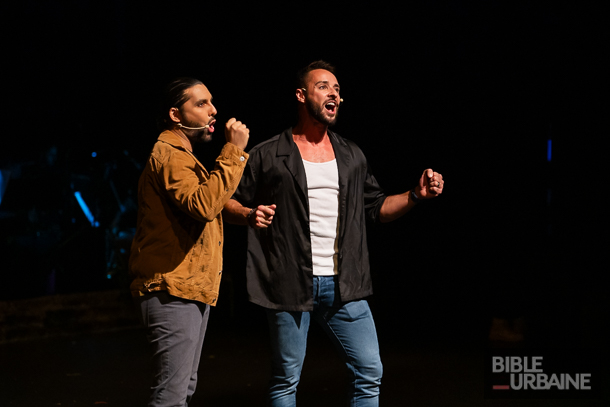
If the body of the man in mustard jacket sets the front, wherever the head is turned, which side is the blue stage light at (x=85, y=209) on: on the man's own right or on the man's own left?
on the man's own left

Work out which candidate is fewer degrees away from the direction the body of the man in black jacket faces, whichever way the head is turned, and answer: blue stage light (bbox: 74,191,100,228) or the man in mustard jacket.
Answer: the man in mustard jacket

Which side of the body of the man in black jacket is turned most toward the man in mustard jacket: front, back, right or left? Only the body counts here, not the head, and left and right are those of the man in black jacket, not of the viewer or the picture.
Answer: right

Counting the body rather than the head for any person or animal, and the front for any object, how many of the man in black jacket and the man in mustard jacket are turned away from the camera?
0

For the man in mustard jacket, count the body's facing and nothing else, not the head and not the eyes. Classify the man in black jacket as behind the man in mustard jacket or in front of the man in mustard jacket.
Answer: in front

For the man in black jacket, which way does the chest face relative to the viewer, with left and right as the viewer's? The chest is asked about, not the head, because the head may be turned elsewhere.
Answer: facing the viewer and to the right of the viewer

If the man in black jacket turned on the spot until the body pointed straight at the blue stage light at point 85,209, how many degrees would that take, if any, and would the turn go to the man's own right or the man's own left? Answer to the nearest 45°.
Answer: approximately 180°

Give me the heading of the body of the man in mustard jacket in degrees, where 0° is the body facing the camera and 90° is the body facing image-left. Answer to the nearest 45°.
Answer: approximately 270°

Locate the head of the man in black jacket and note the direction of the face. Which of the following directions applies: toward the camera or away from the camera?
toward the camera
